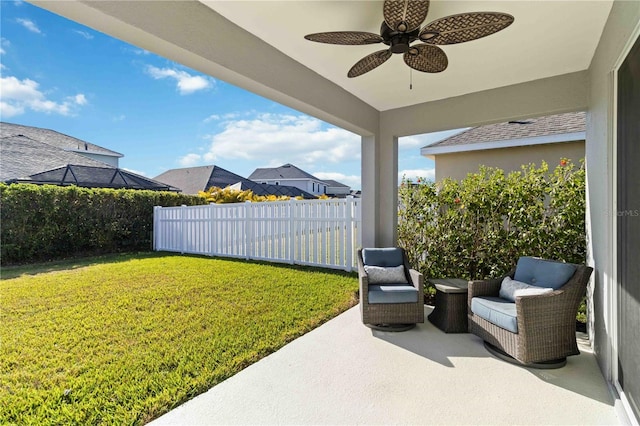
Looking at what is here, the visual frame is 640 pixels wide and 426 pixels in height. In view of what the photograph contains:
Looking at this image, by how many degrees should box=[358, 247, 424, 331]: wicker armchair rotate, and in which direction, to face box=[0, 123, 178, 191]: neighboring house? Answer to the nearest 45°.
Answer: approximately 90° to its right

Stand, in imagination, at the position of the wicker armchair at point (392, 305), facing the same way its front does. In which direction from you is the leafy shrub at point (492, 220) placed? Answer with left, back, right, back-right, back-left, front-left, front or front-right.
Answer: back-left

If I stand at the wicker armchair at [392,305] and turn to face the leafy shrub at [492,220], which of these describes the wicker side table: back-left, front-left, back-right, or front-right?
front-right

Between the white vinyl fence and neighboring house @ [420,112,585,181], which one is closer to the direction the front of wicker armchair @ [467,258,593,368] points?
the white vinyl fence

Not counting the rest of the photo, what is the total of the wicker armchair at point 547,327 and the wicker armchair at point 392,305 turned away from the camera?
0

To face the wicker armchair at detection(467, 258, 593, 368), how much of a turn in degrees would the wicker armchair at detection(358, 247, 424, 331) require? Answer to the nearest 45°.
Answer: approximately 90° to its left

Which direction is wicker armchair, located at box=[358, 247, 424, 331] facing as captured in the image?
toward the camera

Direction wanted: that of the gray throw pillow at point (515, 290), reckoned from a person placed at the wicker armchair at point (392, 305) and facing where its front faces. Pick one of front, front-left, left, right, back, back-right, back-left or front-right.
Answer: left

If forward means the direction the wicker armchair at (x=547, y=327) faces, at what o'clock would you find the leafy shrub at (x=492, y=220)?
The leafy shrub is roughly at 4 o'clock from the wicker armchair.

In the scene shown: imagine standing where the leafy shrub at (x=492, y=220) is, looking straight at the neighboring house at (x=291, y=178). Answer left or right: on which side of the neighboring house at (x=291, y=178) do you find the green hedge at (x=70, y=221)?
left

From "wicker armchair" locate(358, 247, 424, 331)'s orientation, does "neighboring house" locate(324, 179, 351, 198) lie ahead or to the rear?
to the rear

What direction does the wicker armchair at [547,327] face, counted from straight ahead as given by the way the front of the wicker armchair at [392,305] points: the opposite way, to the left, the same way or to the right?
to the right

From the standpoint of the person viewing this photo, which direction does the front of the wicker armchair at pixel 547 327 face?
facing the viewer and to the left of the viewer

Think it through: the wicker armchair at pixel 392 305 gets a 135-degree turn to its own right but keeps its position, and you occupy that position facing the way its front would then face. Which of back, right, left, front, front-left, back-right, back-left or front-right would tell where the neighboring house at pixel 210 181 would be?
front

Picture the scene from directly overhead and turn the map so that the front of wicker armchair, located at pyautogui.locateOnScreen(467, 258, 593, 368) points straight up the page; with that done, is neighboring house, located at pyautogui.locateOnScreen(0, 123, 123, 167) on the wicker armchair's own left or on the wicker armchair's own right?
on the wicker armchair's own right

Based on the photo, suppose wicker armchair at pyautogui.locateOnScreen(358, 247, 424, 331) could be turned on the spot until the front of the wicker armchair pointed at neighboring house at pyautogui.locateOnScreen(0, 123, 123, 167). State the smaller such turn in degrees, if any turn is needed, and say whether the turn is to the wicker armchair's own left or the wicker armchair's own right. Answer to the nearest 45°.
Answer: approximately 135° to the wicker armchair's own right

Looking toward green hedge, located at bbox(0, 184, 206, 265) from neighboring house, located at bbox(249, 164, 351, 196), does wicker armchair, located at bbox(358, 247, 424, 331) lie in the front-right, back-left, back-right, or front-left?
front-left
